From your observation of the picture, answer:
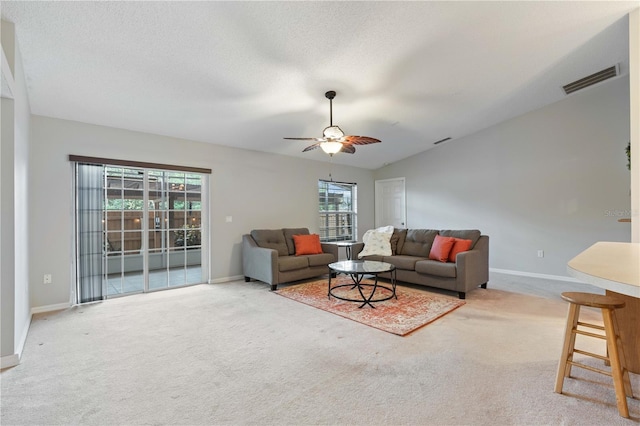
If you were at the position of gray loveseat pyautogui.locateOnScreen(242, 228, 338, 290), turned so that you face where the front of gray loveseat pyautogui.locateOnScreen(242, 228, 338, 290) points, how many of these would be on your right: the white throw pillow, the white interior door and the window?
0

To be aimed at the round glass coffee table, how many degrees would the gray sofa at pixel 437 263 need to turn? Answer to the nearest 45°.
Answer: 0° — it already faces it

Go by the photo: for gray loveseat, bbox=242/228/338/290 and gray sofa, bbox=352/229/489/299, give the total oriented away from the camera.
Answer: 0

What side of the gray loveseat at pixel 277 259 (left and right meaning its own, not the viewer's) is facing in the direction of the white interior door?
left

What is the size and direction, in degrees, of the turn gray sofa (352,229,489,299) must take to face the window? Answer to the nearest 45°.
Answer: approximately 90° to its right

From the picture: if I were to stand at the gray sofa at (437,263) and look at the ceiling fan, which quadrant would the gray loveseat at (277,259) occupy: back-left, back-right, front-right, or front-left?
front-right

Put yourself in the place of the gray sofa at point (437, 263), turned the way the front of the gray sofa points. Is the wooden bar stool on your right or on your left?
on your left

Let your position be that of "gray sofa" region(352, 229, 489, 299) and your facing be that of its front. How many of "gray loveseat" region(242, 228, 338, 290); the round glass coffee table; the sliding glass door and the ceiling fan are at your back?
0

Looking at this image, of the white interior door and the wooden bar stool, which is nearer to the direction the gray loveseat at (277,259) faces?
the wooden bar stool

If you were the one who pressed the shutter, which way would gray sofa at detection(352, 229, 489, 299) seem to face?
facing the viewer and to the left of the viewer

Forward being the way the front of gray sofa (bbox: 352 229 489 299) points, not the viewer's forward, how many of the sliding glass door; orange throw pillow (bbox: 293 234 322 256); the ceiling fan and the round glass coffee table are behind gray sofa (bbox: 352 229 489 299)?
0

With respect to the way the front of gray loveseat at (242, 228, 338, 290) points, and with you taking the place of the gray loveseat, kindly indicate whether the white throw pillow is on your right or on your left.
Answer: on your left

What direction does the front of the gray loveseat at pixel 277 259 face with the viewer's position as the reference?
facing the viewer and to the right of the viewer

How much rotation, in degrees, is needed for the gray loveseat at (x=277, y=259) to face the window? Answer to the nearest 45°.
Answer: approximately 90° to its left

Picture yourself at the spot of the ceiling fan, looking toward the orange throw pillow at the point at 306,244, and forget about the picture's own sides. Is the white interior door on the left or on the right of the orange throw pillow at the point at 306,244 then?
right

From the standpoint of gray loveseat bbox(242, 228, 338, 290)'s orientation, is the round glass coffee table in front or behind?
in front

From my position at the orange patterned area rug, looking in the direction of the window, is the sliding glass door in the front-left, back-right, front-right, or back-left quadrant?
front-left

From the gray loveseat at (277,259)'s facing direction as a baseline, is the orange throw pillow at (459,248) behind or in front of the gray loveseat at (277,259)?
in front
